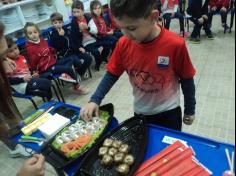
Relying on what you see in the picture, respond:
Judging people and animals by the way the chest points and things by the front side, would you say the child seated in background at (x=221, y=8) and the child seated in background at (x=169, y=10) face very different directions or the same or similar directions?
same or similar directions

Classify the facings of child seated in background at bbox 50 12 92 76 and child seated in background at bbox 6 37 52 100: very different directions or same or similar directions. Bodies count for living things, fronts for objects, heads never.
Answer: same or similar directions

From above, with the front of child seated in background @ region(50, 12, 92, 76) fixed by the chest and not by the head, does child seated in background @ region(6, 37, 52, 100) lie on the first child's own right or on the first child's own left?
on the first child's own right

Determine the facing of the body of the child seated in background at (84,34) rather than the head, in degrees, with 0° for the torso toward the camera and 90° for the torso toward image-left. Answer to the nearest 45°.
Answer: approximately 315°

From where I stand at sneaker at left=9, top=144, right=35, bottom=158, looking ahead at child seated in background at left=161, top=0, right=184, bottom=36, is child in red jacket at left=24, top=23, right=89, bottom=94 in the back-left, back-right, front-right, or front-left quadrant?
front-left

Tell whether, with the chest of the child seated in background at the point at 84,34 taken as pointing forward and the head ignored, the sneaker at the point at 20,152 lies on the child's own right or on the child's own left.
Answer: on the child's own right

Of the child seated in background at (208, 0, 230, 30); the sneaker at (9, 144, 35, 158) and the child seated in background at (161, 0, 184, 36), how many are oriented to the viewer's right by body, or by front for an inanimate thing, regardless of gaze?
1

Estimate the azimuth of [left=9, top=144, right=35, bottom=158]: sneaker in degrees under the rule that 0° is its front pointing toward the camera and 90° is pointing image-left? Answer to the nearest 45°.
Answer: approximately 270°

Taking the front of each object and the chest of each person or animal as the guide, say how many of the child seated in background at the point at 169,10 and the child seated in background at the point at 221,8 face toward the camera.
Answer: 2

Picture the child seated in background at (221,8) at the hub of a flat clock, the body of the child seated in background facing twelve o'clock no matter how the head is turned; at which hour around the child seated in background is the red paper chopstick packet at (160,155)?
The red paper chopstick packet is roughly at 12 o'clock from the child seated in background.

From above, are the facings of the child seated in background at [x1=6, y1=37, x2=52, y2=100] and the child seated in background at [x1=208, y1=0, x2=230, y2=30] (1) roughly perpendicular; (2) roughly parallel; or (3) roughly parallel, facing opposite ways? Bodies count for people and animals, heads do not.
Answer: roughly perpendicular

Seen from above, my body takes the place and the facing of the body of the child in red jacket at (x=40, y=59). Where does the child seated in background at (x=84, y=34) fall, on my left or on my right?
on my left

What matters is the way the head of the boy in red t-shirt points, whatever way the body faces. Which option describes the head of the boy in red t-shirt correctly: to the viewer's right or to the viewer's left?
to the viewer's left

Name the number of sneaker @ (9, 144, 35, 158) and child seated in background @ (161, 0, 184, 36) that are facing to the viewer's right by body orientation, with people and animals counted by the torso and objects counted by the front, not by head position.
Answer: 1
